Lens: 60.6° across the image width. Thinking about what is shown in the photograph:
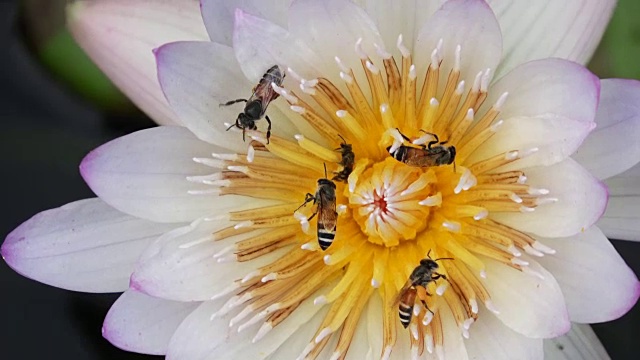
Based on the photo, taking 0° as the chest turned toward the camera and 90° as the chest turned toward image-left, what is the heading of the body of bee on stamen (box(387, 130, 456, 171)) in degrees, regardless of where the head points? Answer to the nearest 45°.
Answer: approximately 270°

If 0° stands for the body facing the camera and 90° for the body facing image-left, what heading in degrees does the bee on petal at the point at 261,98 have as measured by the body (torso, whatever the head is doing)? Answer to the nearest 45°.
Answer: approximately 45°

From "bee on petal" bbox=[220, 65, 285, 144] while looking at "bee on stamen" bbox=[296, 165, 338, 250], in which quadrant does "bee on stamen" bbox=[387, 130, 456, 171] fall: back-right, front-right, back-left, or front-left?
front-left

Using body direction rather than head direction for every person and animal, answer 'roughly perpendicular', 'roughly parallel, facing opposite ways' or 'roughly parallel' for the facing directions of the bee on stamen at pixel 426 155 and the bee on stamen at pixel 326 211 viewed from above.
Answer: roughly perpendicular

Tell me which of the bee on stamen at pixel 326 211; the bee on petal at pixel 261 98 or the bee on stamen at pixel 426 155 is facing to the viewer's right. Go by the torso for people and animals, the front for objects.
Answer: the bee on stamen at pixel 426 155

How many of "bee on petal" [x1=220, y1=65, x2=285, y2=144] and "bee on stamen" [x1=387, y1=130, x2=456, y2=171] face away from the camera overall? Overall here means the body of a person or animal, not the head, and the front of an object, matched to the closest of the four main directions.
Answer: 0

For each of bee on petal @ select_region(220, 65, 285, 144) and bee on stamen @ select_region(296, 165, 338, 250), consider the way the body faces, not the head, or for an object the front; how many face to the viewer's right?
0

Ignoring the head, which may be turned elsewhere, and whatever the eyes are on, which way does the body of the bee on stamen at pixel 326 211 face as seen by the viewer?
away from the camera
